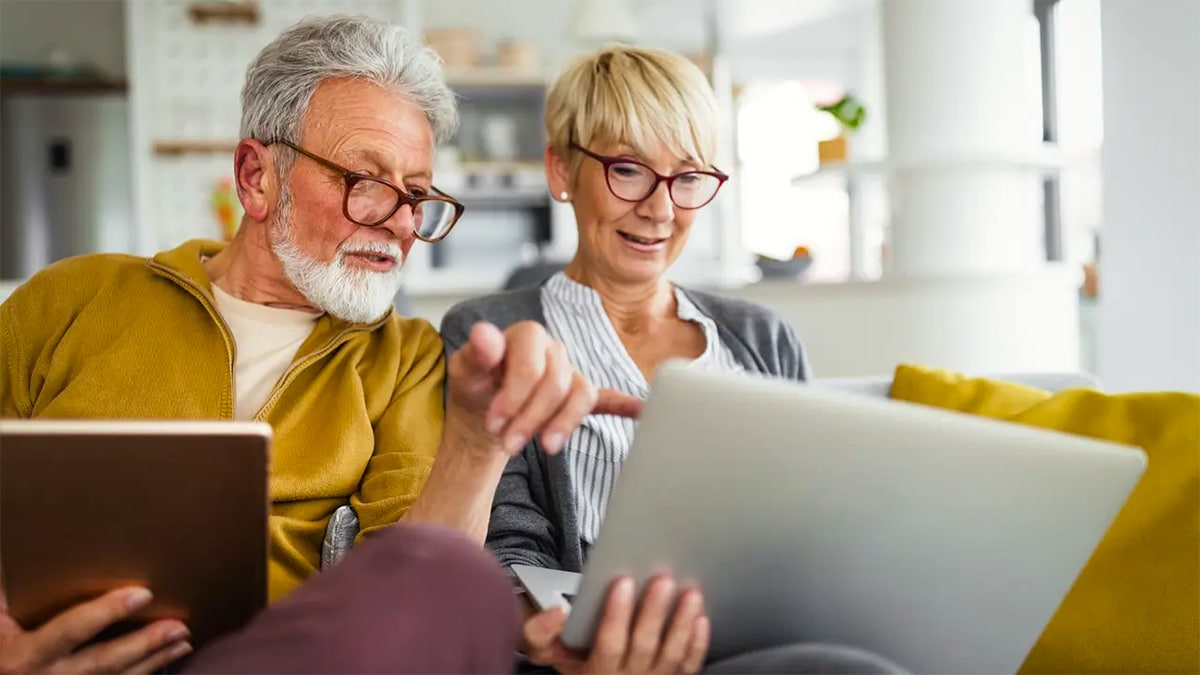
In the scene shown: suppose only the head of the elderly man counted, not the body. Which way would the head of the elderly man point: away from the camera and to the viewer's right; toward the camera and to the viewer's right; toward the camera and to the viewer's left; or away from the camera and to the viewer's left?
toward the camera and to the viewer's right

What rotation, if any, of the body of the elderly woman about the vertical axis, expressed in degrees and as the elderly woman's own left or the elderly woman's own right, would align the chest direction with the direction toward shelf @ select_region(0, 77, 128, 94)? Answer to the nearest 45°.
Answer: approximately 135° to the elderly woman's own right

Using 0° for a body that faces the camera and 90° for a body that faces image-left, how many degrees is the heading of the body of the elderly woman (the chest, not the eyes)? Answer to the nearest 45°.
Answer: approximately 0°

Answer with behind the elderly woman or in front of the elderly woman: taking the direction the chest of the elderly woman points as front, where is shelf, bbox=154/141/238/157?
behind

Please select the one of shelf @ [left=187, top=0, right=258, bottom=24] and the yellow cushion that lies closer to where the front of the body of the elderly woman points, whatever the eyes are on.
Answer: the yellow cushion

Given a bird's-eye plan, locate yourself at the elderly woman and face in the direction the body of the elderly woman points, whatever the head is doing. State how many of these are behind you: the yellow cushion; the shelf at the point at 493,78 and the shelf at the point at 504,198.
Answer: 2

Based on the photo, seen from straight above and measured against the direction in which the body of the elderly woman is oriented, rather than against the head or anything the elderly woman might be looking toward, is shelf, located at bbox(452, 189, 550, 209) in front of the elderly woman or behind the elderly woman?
behind

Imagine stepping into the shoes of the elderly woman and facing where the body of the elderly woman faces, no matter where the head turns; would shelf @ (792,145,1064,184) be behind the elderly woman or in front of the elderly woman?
behind

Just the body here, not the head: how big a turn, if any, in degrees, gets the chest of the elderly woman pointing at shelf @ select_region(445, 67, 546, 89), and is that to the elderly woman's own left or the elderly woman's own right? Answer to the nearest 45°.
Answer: approximately 180°

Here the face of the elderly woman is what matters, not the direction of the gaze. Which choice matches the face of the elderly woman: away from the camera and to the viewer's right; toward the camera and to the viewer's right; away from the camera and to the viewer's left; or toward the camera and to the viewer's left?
toward the camera and to the viewer's right
